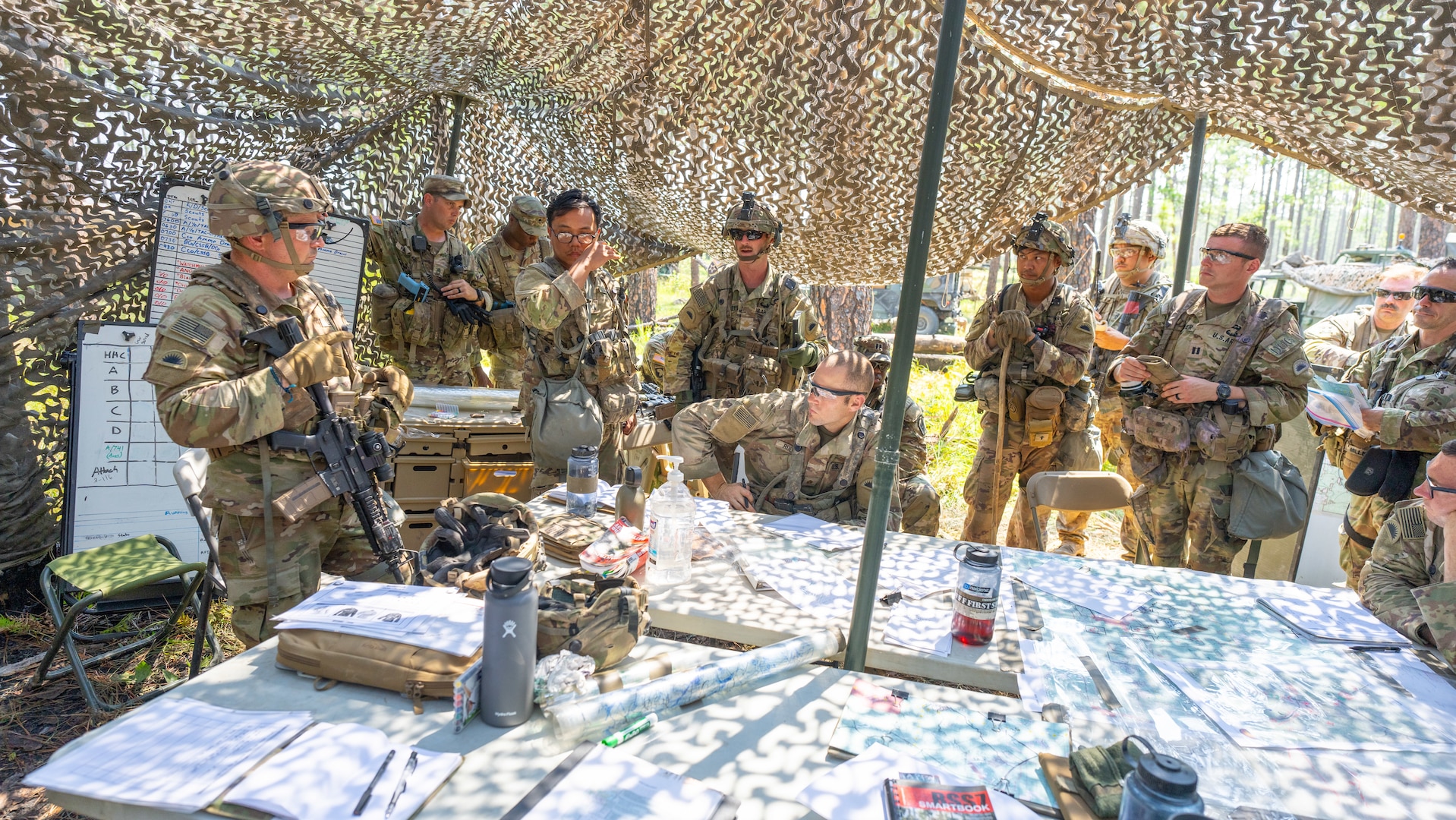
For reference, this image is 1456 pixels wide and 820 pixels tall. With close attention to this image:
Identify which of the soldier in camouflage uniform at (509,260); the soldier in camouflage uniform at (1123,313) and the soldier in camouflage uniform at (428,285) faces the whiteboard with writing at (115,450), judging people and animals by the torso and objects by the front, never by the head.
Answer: the soldier in camouflage uniform at (1123,313)

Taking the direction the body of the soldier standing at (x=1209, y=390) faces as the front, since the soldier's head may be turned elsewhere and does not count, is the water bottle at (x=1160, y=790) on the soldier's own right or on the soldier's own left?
on the soldier's own left

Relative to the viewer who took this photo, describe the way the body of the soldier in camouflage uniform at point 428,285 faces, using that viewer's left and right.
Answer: facing the viewer and to the right of the viewer

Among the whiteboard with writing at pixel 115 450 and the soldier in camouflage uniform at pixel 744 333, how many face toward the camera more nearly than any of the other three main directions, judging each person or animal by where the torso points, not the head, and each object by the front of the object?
2

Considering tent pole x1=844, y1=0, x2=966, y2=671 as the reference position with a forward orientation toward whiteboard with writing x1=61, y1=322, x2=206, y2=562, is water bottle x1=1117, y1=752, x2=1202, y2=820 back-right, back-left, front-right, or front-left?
back-left

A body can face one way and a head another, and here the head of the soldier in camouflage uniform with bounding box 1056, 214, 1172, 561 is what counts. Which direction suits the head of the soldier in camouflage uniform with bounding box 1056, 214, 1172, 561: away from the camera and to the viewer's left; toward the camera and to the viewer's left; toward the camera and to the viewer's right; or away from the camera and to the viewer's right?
toward the camera and to the viewer's left

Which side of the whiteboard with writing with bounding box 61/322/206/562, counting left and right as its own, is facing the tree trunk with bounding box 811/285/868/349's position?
left

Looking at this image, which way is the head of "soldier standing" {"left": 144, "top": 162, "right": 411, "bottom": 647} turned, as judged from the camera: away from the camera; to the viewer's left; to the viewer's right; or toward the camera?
to the viewer's right

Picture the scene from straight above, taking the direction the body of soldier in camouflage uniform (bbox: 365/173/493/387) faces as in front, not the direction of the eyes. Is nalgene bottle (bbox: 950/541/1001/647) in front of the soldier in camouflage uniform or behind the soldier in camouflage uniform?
in front
